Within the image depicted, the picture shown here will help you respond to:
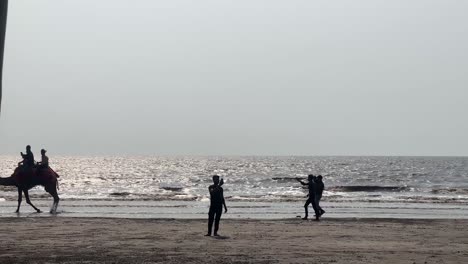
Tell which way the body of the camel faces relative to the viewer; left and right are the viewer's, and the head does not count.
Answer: facing to the left of the viewer

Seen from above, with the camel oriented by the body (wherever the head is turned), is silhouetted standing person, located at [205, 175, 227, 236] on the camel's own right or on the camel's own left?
on the camel's own left
